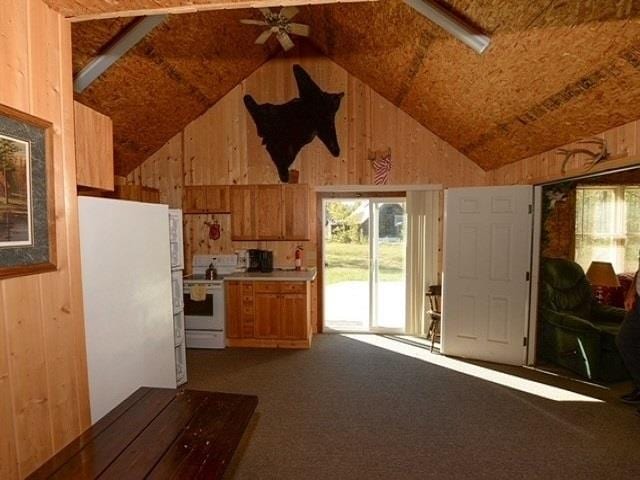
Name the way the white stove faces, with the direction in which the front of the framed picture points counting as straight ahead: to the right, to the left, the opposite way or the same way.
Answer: to the right

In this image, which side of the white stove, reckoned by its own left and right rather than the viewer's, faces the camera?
front

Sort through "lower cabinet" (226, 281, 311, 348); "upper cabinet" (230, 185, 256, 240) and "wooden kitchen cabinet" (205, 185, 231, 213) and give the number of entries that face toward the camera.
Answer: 3

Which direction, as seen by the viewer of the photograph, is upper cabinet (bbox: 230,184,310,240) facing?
facing the viewer

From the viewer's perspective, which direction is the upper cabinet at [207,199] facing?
toward the camera

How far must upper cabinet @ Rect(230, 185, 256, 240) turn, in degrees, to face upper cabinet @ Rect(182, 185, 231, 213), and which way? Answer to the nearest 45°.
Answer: approximately 90° to its right

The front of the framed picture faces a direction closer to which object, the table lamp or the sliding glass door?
the table lamp

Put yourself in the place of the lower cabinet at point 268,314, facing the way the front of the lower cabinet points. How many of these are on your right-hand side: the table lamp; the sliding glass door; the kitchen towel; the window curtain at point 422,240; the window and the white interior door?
1

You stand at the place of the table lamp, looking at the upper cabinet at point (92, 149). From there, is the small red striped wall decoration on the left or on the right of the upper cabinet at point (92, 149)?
right

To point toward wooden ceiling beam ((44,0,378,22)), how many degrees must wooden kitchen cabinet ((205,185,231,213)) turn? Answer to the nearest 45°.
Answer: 0° — it already faces it

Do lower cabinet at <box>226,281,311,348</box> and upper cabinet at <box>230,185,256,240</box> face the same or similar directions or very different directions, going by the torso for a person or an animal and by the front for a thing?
same or similar directions
